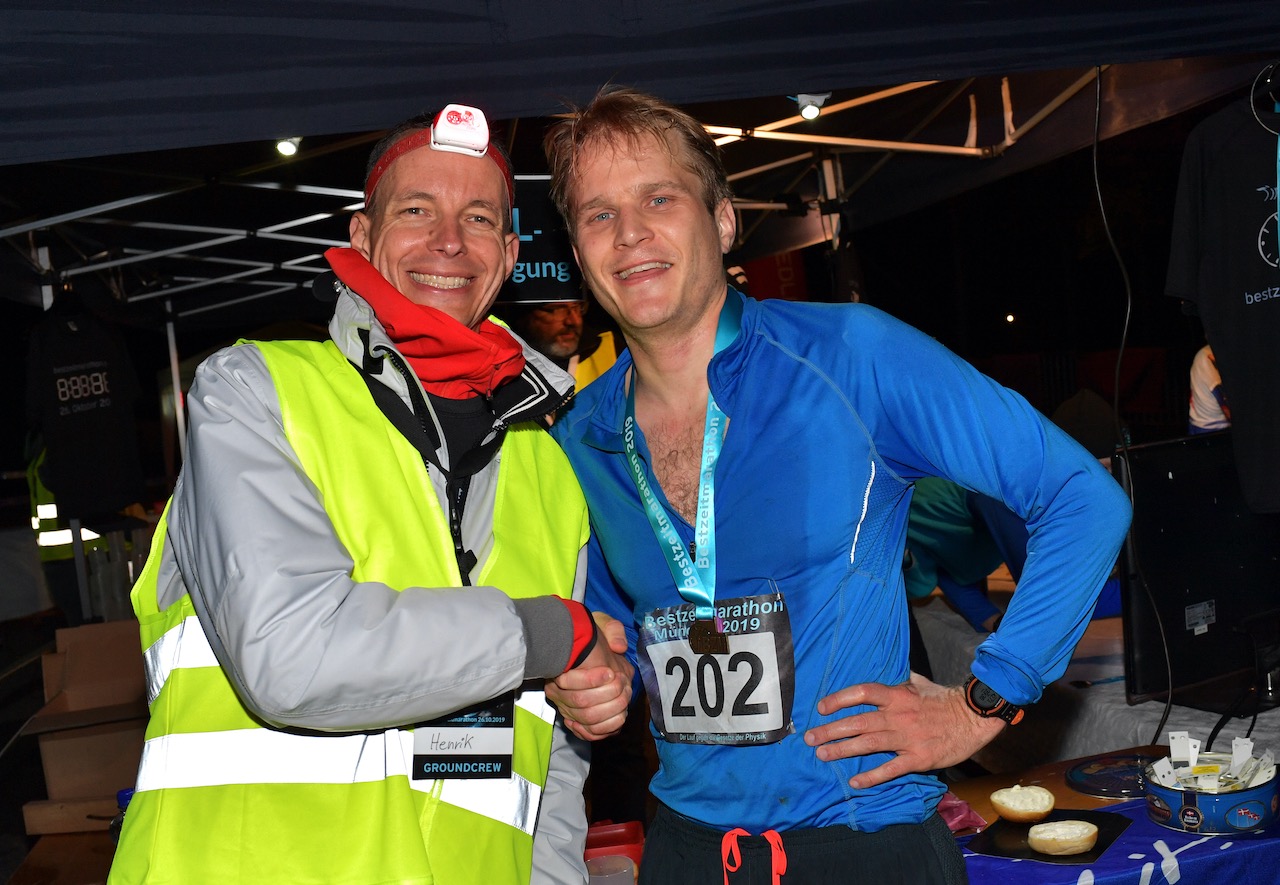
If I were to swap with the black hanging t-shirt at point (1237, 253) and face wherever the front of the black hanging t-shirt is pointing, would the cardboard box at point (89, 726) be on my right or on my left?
on my right

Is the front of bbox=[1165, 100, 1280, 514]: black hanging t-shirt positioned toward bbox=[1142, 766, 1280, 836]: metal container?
yes

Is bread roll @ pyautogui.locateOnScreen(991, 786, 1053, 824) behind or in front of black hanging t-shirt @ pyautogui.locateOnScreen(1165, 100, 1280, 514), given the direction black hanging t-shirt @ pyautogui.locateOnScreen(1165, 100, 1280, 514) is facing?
in front

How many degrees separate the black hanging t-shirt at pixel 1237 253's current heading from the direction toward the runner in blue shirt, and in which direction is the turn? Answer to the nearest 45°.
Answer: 0° — it already faces them

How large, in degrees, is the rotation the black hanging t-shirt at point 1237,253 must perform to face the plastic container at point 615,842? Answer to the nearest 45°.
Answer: approximately 45° to its right

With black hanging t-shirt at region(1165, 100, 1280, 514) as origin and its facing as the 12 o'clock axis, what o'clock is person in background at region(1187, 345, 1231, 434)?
The person in background is roughly at 6 o'clock from the black hanging t-shirt.

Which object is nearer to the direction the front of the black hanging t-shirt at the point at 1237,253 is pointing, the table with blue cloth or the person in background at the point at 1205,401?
the table with blue cloth

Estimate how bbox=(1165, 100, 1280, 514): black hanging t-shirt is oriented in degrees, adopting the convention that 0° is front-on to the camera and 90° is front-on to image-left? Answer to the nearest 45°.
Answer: approximately 0°

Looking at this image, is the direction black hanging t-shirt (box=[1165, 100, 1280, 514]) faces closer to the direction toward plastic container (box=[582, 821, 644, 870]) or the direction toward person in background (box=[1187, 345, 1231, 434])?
the plastic container

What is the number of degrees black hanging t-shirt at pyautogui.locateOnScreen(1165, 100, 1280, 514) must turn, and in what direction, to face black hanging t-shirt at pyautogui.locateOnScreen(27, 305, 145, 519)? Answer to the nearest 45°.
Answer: approximately 90° to its right

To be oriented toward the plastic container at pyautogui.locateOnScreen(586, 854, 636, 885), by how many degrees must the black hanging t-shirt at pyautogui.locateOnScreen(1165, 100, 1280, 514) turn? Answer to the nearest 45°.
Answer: approximately 45° to its right
